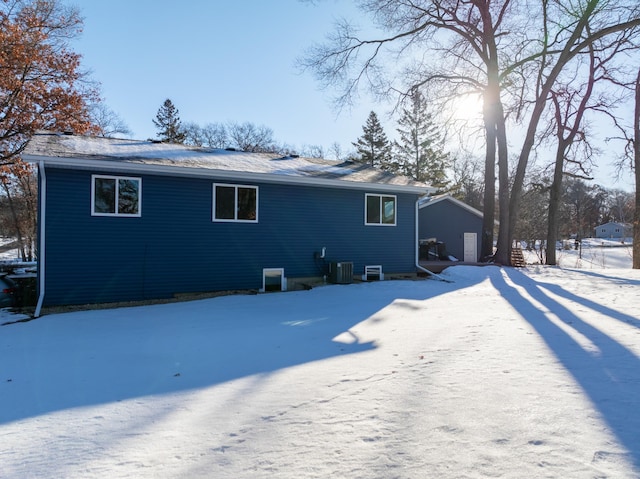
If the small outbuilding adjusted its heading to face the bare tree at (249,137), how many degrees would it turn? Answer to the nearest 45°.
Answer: approximately 135° to its right

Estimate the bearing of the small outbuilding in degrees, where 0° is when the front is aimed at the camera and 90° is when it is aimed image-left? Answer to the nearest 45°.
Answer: approximately 0°

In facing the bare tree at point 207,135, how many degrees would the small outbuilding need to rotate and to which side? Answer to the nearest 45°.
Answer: approximately 135° to its right

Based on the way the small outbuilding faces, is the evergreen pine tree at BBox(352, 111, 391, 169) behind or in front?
behind

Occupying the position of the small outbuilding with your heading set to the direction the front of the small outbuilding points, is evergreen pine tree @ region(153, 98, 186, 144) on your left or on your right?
on your right

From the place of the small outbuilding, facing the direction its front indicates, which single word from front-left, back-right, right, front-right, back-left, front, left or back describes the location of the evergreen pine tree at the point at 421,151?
back

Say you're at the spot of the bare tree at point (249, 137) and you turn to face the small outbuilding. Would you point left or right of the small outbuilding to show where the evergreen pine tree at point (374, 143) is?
left

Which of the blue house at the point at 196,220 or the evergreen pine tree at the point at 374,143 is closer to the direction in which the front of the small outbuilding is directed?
the blue house
